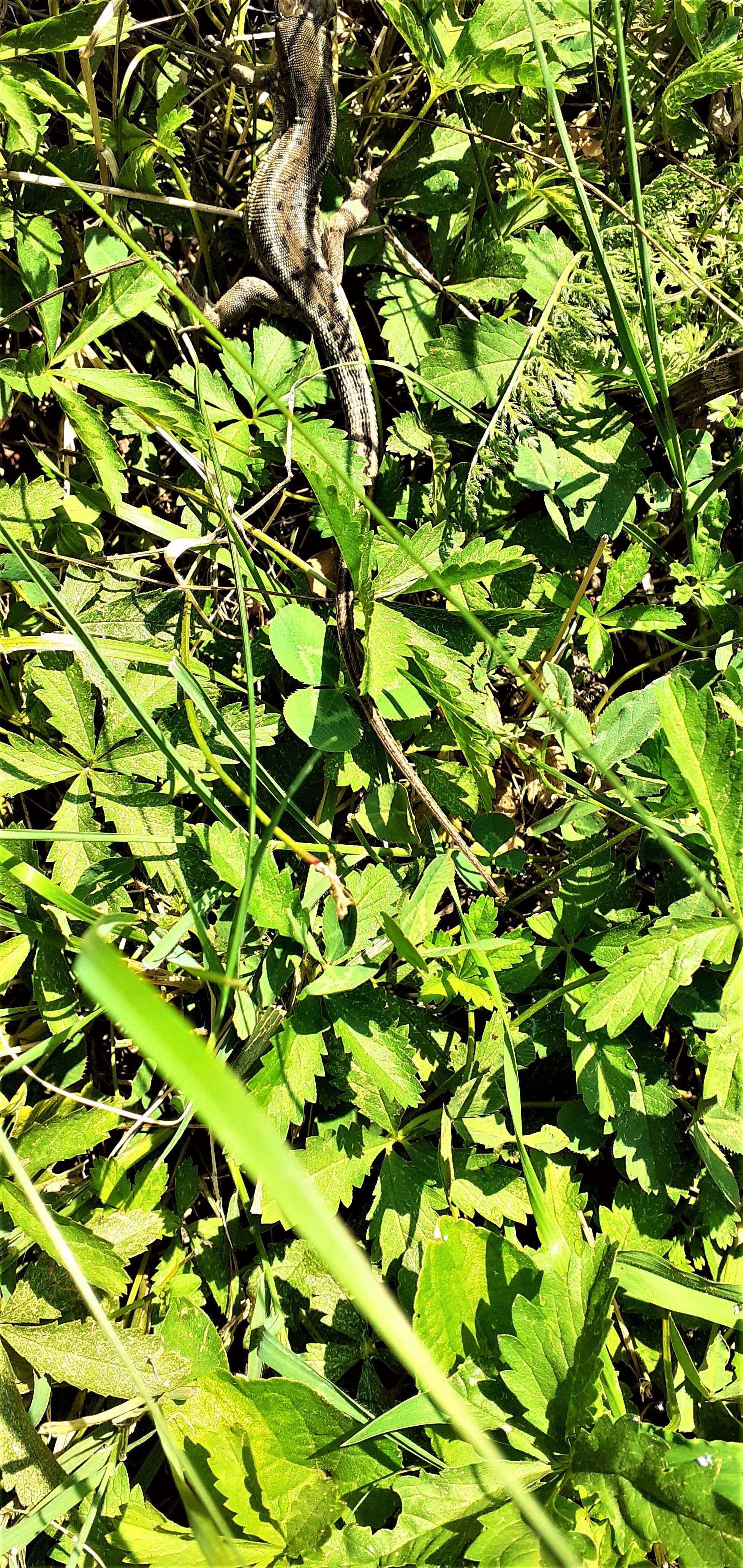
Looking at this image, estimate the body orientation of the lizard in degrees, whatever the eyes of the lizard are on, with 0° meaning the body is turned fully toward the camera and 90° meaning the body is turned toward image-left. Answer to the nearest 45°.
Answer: approximately 180°

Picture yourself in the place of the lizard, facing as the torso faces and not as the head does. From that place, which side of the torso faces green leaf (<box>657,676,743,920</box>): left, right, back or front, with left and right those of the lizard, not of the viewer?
back

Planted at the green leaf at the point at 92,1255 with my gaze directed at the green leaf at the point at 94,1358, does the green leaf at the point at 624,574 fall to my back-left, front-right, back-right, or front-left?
back-left

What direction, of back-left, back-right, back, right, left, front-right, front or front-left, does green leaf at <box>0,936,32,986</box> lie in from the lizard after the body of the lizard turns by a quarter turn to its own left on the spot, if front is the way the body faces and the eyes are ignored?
front-left

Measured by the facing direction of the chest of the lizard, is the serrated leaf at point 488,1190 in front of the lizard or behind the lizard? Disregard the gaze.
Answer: behind

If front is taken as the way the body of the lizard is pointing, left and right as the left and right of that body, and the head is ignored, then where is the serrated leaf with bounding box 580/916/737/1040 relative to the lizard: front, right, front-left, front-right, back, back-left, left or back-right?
back

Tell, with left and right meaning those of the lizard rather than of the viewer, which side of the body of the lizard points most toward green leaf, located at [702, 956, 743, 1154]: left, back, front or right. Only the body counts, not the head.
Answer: back

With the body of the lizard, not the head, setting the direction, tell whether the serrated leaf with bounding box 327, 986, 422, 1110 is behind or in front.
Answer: behind
